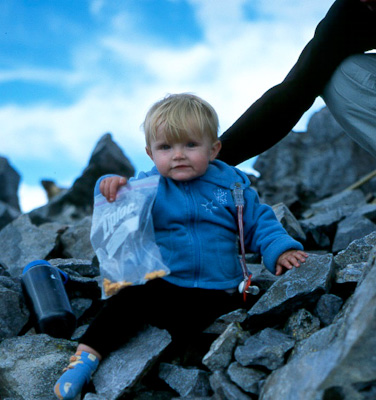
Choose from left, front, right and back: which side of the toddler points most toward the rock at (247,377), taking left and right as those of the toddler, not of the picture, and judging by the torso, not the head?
front

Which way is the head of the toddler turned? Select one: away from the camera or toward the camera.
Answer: toward the camera

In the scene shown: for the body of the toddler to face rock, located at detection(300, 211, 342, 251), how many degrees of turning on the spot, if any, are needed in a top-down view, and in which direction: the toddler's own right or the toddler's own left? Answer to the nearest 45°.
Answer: approximately 135° to the toddler's own left

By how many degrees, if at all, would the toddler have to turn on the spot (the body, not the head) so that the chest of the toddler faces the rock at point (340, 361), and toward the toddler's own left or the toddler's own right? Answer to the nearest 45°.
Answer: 0° — they already face it

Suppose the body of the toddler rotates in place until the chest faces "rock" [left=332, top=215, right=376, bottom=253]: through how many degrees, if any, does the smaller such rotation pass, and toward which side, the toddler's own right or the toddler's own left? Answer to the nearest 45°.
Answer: approximately 135° to the toddler's own left

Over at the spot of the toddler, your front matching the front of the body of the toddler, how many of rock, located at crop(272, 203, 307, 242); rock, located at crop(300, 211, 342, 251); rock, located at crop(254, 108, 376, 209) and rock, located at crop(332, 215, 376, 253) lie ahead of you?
0

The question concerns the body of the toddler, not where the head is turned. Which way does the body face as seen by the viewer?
toward the camera

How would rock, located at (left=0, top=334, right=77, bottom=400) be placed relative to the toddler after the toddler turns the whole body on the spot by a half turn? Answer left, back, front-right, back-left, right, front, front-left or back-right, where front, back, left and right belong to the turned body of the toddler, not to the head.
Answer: left

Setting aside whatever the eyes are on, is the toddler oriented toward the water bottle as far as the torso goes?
no

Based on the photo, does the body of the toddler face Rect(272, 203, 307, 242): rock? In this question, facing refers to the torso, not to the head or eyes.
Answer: no

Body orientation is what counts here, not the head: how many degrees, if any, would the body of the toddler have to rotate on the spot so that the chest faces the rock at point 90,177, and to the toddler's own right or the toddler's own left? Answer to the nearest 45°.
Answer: approximately 180°
